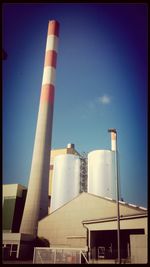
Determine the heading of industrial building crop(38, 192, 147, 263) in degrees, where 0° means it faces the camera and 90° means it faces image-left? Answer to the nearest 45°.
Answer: approximately 0°

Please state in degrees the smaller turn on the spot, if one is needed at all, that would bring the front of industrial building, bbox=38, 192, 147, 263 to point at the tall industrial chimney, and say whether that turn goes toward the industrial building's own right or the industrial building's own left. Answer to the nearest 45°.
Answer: approximately 135° to the industrial building's own right

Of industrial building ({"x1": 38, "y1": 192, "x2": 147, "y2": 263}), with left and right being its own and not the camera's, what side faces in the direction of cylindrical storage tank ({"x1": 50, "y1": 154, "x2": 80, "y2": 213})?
back

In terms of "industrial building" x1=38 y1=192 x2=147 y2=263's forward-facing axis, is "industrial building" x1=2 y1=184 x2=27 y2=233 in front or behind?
behind

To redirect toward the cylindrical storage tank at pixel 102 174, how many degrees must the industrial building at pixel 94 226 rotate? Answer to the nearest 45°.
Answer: approximately 180°
